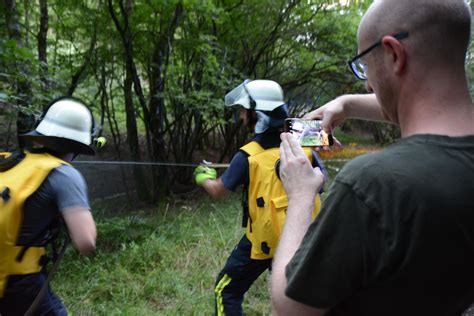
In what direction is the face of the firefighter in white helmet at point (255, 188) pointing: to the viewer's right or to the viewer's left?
to the viewer's left

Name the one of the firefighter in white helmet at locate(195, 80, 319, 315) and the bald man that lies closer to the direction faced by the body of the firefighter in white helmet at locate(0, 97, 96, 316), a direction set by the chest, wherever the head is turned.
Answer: the firefighter in white helmet

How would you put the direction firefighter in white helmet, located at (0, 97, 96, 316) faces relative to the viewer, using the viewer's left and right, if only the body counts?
facing away from the viewer and to the right of the viewer

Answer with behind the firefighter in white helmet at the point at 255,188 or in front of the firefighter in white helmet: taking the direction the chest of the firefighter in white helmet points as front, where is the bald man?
behind

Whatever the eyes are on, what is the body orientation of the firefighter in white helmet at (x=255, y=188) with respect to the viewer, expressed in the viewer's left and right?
facing away from the viewer and to the left of the viewer

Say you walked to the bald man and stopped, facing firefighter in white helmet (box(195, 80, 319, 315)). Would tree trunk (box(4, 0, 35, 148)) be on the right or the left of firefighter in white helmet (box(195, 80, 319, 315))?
left

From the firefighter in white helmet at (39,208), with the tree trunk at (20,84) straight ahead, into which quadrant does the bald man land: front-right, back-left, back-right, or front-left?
back-right

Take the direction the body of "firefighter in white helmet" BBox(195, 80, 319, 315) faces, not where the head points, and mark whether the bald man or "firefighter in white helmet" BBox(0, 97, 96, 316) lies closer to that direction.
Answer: the firefighter in white helmet

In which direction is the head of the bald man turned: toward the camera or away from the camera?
away from the camera

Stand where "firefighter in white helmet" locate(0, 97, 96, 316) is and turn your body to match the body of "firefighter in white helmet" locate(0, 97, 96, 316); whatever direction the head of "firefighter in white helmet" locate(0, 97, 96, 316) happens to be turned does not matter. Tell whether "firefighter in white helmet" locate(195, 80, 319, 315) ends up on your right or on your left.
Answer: on your right

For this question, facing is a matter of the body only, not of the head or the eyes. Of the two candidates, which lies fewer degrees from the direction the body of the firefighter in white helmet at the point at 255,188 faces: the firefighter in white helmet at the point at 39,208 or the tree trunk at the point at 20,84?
the tree trunk

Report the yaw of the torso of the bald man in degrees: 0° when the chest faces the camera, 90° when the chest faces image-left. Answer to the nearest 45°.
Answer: approximately 135°

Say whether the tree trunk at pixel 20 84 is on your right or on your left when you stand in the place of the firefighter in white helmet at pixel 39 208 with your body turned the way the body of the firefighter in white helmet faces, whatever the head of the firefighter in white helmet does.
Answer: on your left

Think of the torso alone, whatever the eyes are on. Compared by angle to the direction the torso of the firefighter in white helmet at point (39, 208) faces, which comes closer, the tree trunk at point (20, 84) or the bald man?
the tree trunk
